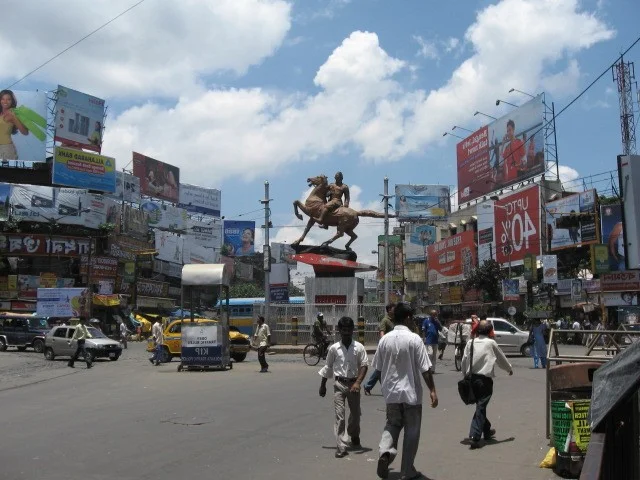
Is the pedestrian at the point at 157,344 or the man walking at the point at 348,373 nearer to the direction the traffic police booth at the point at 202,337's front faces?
the man walking

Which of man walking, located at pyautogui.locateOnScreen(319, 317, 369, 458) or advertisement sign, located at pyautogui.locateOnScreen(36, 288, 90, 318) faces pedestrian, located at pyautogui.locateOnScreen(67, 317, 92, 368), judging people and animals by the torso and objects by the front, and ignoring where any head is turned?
the advertisement sign

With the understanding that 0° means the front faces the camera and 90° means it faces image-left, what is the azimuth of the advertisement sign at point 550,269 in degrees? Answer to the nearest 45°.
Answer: approximately 0°

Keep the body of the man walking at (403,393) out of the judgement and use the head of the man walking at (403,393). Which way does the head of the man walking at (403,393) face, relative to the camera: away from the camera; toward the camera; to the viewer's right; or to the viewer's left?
away from the camera

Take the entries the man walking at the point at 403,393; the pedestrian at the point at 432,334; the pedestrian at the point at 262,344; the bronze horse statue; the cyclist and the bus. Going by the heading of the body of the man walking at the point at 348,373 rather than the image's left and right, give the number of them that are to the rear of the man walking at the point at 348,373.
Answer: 5

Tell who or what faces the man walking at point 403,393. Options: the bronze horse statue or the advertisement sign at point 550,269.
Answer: the advertisement sign

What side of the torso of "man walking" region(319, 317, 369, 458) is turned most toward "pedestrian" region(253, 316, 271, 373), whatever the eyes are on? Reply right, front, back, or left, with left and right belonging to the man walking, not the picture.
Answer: back
